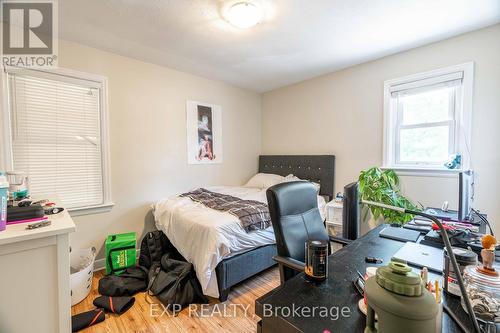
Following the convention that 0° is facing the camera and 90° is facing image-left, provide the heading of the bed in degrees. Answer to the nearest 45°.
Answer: approximately 45°

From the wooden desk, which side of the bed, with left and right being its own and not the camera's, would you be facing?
left

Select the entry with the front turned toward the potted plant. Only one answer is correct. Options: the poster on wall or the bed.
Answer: the poster on wall

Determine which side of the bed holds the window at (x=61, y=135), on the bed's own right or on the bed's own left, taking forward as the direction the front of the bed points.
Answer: on the bed's own right

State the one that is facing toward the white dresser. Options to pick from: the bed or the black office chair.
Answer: the bed

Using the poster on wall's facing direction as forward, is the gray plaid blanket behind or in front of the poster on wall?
in front
